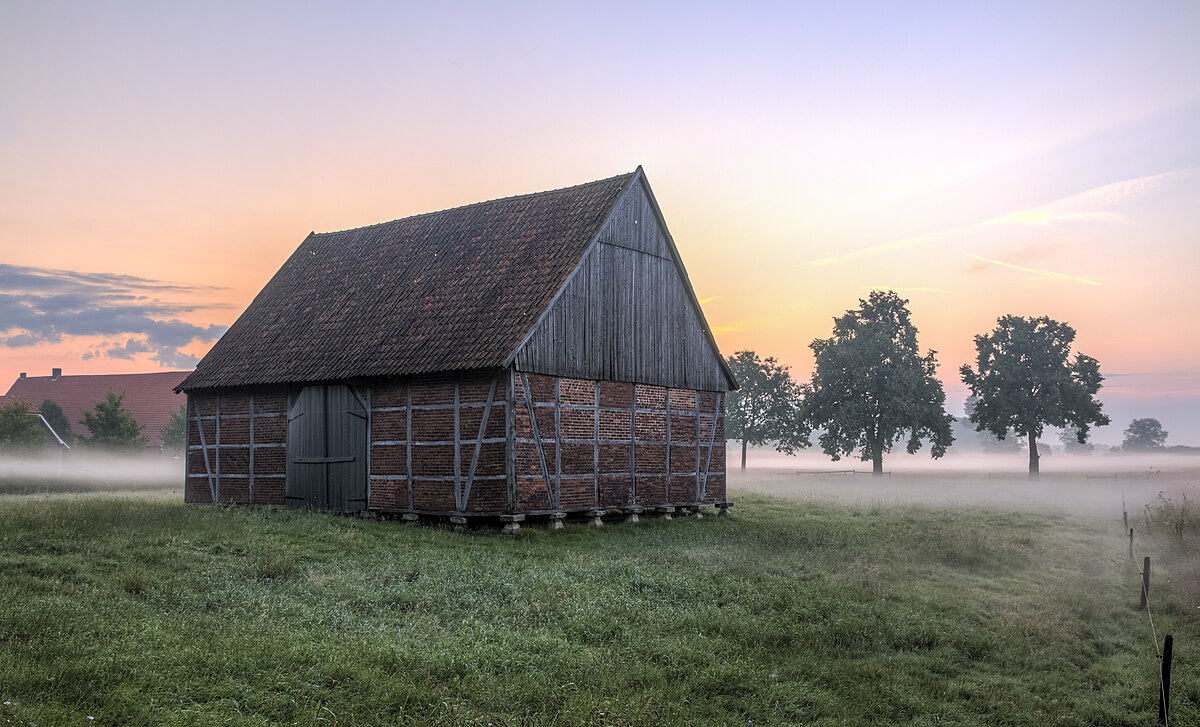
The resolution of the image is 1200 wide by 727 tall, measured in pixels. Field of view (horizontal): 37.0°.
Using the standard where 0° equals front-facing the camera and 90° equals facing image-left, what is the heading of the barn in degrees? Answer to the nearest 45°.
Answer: approximately 45°

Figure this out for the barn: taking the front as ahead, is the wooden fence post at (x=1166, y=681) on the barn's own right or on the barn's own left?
on the barn's own left

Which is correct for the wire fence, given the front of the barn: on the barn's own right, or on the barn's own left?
on the barn's own left
